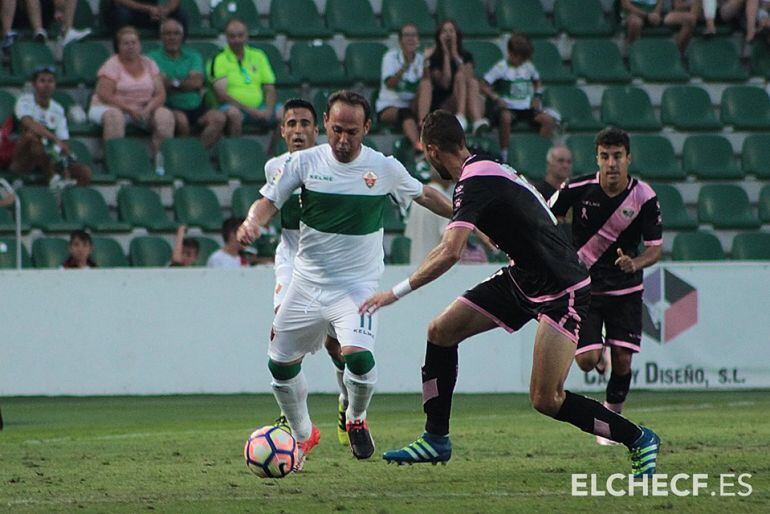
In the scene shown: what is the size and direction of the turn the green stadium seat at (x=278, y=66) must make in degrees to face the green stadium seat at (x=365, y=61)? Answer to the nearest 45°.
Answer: approximately 90° to its left

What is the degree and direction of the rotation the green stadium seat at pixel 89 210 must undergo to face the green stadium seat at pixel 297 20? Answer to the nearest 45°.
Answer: approximately 90° to its left

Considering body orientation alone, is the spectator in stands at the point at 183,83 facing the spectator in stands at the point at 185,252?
yes

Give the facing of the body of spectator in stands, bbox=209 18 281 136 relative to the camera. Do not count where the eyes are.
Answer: toward the camera

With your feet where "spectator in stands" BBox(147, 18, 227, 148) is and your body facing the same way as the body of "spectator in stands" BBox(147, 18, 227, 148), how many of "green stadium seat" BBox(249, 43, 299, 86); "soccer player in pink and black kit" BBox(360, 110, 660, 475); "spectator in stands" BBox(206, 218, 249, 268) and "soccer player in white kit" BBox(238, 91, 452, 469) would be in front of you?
3

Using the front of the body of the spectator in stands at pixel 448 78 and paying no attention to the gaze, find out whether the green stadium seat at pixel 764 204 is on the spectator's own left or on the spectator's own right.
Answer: on the spectator's own left

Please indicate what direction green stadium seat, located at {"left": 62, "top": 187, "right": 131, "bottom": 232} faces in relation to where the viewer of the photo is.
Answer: facing the viewer and to the right of the viewer

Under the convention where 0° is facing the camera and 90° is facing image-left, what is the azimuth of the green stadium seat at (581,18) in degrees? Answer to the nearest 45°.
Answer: approximately 315°

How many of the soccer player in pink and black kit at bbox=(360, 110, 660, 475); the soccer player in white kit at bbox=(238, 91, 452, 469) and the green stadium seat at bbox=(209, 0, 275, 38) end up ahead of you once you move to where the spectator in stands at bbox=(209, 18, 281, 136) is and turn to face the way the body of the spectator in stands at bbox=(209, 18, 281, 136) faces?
2

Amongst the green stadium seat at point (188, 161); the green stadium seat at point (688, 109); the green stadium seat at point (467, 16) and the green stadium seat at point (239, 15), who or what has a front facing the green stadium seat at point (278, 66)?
the green stadium seat at point (239, 15)

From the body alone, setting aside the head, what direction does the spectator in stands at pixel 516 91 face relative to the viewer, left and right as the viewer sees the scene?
facing the viewer

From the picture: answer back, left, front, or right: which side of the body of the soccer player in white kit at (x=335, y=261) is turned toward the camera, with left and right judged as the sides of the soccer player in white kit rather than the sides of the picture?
front

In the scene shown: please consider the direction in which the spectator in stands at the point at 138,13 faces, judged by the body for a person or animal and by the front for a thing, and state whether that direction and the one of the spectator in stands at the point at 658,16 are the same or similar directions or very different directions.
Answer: same or similar directions

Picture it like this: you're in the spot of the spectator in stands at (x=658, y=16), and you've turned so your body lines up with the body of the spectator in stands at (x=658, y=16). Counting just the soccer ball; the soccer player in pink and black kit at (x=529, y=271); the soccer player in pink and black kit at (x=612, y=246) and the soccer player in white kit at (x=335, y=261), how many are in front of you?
4

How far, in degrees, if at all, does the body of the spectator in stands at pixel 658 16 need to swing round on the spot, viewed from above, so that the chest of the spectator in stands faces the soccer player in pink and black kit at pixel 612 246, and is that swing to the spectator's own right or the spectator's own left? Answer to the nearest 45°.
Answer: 0° — they already face them

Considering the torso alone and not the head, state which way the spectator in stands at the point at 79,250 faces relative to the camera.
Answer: toward the camera
